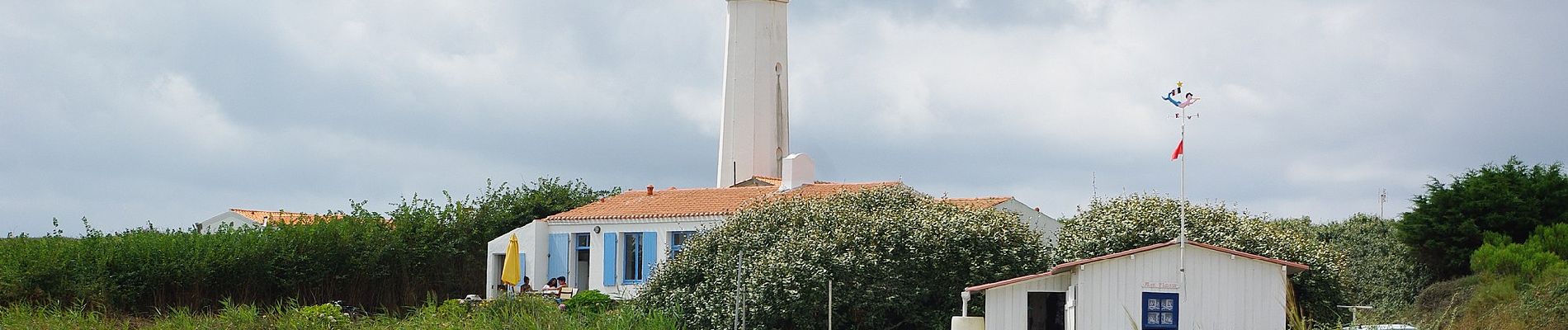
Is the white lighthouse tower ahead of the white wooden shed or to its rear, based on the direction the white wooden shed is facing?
to the rear

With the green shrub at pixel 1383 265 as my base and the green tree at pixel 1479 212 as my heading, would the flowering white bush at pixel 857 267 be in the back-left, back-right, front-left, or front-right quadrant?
back-right

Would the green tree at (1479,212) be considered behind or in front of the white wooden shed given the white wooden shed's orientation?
behind

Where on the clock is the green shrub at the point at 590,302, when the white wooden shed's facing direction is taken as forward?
The green shrub is roughly at 4 o'clock from the white wooden shed.

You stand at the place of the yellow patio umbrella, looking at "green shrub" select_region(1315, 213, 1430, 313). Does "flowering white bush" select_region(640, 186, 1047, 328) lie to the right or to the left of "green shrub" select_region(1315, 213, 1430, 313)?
right

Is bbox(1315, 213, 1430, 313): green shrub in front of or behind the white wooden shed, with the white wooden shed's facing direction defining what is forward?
behind

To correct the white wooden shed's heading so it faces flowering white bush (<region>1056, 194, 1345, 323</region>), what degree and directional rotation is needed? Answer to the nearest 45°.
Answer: approximately 180°

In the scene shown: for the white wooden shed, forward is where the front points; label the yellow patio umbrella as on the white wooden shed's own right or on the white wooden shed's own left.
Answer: on the white wooden shed's own right

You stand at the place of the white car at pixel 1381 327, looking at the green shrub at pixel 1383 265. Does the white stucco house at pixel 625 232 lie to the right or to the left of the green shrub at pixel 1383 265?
left

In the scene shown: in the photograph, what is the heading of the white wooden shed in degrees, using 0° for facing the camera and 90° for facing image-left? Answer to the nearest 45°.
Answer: approximately 0°

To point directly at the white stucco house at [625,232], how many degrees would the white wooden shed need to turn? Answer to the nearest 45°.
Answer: approximately 135° to its right
